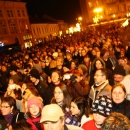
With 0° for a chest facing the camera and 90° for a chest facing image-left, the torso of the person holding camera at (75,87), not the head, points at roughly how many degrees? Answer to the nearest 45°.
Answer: approximately 45°

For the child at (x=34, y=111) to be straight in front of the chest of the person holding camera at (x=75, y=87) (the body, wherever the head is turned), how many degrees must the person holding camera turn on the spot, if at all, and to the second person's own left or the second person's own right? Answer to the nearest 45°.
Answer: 0° — they already face them
